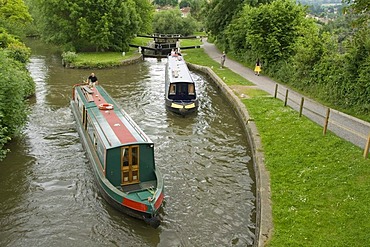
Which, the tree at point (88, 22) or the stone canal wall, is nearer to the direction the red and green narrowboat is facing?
the stone canal wall

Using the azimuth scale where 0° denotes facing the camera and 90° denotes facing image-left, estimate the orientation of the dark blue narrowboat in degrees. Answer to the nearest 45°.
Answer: approximately 0°

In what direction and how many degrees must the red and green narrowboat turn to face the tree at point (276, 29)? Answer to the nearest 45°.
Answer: approximately 90° to its left

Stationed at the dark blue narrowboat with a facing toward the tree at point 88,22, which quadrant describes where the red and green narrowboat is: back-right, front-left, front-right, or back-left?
back-left

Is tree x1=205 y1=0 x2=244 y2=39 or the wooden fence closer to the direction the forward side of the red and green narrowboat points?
the wooden fence

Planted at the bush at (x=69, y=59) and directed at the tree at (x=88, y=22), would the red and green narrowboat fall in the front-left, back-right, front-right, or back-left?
back-right

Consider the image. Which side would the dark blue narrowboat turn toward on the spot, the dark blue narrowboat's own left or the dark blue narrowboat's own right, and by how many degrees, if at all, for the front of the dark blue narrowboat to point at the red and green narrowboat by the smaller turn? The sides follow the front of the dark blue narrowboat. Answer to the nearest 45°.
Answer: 0° — it already faces it

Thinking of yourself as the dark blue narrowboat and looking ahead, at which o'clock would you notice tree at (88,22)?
The tree is roughly at 5 o'clock from the dark blue narrowboat.

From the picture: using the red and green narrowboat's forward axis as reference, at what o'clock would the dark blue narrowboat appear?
The dark blue narrowboat is roughly at 8 o'clock from the red and green narrowboat.

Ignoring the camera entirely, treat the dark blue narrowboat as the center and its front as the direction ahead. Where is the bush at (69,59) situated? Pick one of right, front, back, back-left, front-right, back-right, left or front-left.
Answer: back-right

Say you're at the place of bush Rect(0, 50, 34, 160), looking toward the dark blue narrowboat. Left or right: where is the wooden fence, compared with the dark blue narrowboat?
right
